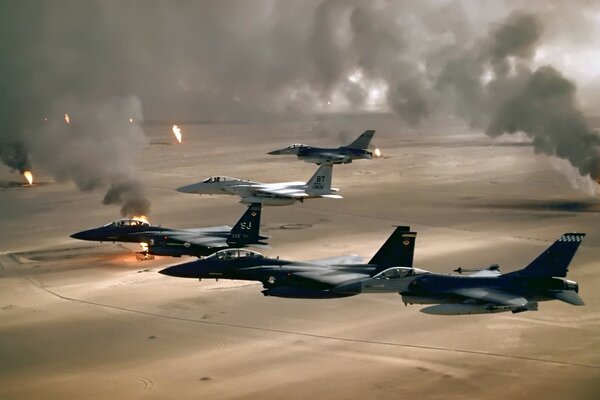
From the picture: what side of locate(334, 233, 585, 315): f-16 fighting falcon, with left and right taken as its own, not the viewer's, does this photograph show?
left
